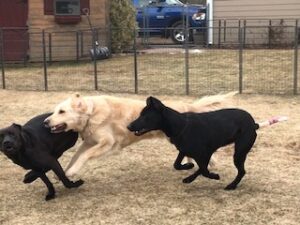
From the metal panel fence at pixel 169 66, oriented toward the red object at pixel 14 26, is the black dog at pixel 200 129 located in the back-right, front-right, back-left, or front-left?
back-left

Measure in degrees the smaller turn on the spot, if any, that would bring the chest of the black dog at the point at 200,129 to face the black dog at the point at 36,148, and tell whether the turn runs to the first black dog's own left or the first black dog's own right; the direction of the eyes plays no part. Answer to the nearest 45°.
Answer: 0° — it already faces it

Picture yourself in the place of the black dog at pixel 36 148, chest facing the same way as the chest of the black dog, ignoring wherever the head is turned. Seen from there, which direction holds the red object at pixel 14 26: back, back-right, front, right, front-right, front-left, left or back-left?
back-right

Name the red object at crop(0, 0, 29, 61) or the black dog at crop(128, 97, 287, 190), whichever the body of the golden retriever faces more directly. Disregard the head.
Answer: the red object

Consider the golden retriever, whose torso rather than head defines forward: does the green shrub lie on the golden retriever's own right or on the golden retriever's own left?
on the golden retriever's own right

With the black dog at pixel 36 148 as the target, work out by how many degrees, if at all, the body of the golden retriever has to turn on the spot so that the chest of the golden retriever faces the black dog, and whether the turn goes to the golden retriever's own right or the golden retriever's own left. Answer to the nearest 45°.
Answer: approximately 45° to the golden retriever's own left

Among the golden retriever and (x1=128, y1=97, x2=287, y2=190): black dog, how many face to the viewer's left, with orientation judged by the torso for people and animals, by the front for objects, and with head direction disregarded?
2

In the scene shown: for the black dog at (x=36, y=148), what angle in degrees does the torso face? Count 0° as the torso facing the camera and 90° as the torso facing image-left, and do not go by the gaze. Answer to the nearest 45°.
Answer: approximately 45°

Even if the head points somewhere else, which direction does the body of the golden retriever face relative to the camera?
to the viewer's left

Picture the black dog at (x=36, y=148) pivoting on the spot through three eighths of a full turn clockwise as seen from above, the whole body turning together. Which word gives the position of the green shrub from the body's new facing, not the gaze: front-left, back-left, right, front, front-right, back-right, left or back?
front

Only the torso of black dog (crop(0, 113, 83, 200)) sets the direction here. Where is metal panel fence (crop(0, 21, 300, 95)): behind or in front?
behind

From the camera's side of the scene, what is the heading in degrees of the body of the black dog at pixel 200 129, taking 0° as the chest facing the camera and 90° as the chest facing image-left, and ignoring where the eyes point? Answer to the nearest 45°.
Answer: approximately 90°
